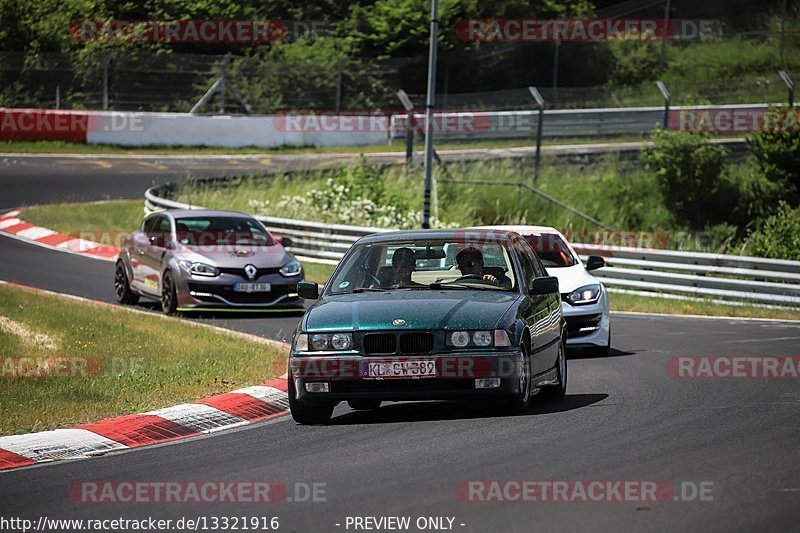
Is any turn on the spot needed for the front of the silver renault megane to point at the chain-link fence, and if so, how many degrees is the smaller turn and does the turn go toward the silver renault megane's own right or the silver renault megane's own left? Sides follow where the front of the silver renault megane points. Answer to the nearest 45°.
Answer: approximately 135° to the silver renault megane's own left

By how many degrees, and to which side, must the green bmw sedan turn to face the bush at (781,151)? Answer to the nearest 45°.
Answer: approximately 180°

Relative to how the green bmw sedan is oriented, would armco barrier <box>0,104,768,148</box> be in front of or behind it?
behind

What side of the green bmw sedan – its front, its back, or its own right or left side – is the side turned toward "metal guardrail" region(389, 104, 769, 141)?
back

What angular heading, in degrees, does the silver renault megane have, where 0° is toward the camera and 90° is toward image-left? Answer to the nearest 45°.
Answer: approximately 315°

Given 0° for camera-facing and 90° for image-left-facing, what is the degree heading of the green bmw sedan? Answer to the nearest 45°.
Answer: approximately 0°

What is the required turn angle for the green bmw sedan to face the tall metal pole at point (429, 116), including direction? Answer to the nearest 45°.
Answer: approximately 180°

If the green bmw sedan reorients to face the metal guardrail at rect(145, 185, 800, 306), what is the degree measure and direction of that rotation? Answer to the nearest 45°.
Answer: approximately 180°
